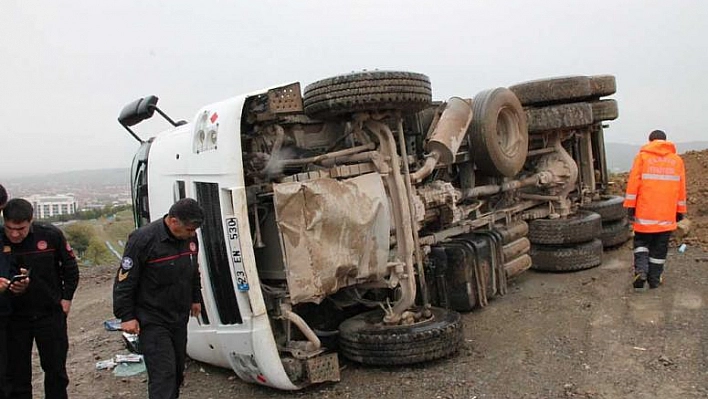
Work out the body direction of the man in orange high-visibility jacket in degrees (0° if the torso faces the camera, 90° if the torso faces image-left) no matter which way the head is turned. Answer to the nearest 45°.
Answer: approximately 180°

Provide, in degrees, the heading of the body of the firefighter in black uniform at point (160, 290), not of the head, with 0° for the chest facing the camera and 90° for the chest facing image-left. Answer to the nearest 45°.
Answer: approximately 315°

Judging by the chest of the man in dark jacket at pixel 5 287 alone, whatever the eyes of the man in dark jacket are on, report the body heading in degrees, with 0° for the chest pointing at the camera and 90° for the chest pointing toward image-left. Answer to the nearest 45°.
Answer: approximately 270°

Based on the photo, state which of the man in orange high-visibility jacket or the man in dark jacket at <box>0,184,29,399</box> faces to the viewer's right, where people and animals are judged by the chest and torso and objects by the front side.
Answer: the man in dark jacket

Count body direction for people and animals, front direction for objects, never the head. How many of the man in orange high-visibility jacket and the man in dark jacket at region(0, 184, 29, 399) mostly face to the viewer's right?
1

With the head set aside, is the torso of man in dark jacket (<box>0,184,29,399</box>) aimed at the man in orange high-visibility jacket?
yes

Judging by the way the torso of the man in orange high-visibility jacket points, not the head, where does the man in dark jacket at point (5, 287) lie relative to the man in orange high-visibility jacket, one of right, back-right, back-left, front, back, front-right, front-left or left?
back-left

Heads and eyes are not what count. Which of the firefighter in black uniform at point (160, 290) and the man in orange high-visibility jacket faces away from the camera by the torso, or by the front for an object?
the man in orange high-visibility jacket

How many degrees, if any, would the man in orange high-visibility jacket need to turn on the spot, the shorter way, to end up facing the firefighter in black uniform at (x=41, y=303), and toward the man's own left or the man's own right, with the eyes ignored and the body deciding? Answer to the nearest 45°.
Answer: approximately 135° to the man's own left
